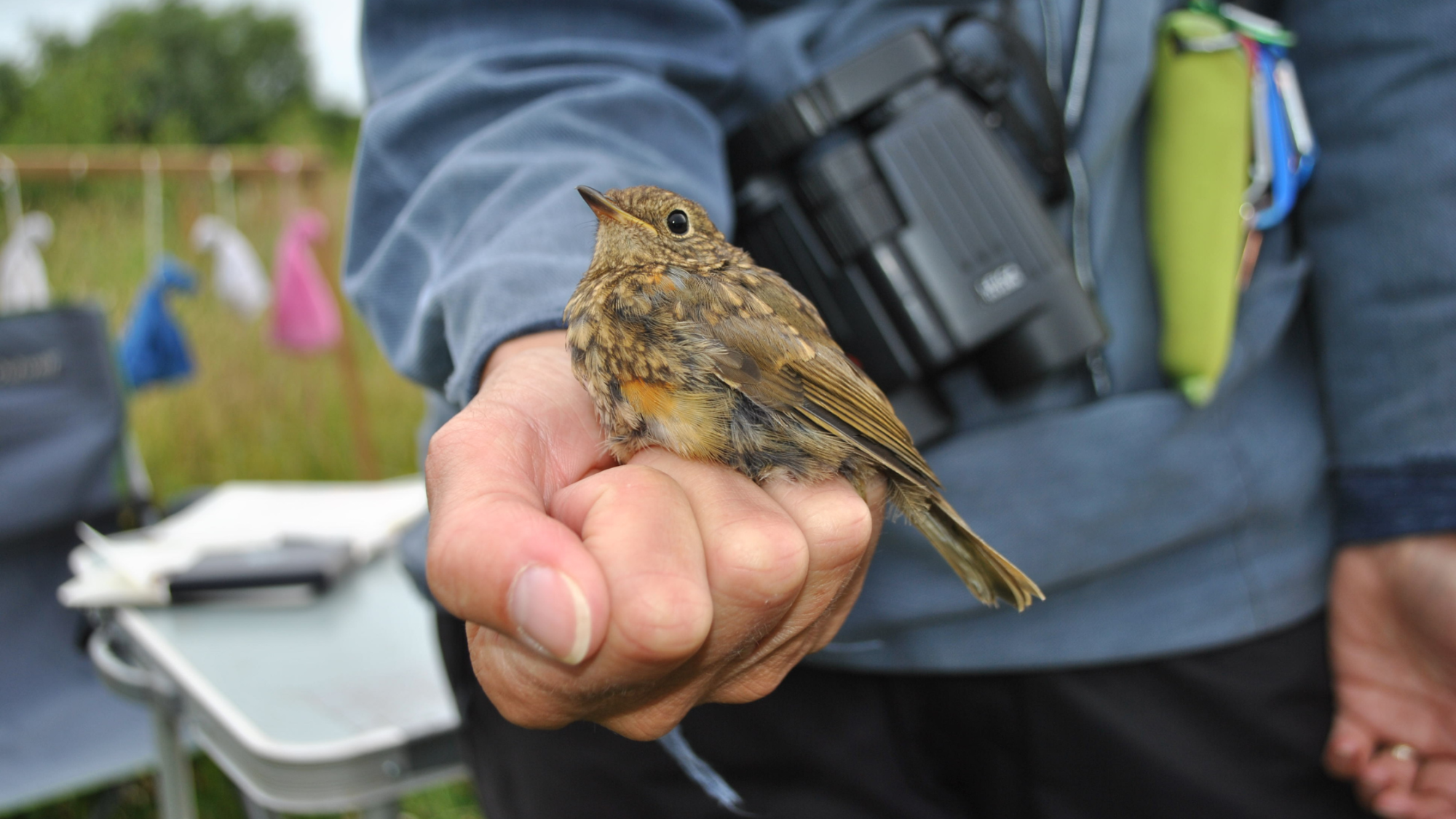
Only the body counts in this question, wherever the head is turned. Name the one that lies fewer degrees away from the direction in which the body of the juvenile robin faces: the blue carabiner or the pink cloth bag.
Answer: the pink cloth bag

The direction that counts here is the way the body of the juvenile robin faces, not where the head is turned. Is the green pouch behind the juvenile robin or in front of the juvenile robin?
behind

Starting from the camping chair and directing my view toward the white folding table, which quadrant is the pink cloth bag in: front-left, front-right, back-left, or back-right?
back-left

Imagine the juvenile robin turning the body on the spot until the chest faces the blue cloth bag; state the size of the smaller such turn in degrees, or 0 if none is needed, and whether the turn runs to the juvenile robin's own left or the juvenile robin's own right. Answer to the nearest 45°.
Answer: approximately 45° to the juvenile robin's own right

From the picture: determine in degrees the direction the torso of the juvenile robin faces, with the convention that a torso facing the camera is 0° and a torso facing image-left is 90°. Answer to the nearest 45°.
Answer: approximately 90°

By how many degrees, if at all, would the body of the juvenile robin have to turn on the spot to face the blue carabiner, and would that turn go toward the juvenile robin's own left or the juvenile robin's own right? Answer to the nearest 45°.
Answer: approximately 135° to the juvenile robin's own right

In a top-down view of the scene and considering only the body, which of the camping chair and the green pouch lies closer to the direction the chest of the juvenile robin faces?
the camping chair
